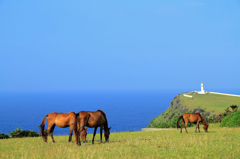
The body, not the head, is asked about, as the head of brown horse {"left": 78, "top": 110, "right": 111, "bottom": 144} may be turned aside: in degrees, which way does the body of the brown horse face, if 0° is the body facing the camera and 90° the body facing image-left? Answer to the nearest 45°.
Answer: approximately 270°

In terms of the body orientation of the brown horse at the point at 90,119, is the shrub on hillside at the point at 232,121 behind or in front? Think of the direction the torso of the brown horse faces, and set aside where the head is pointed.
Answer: in front
